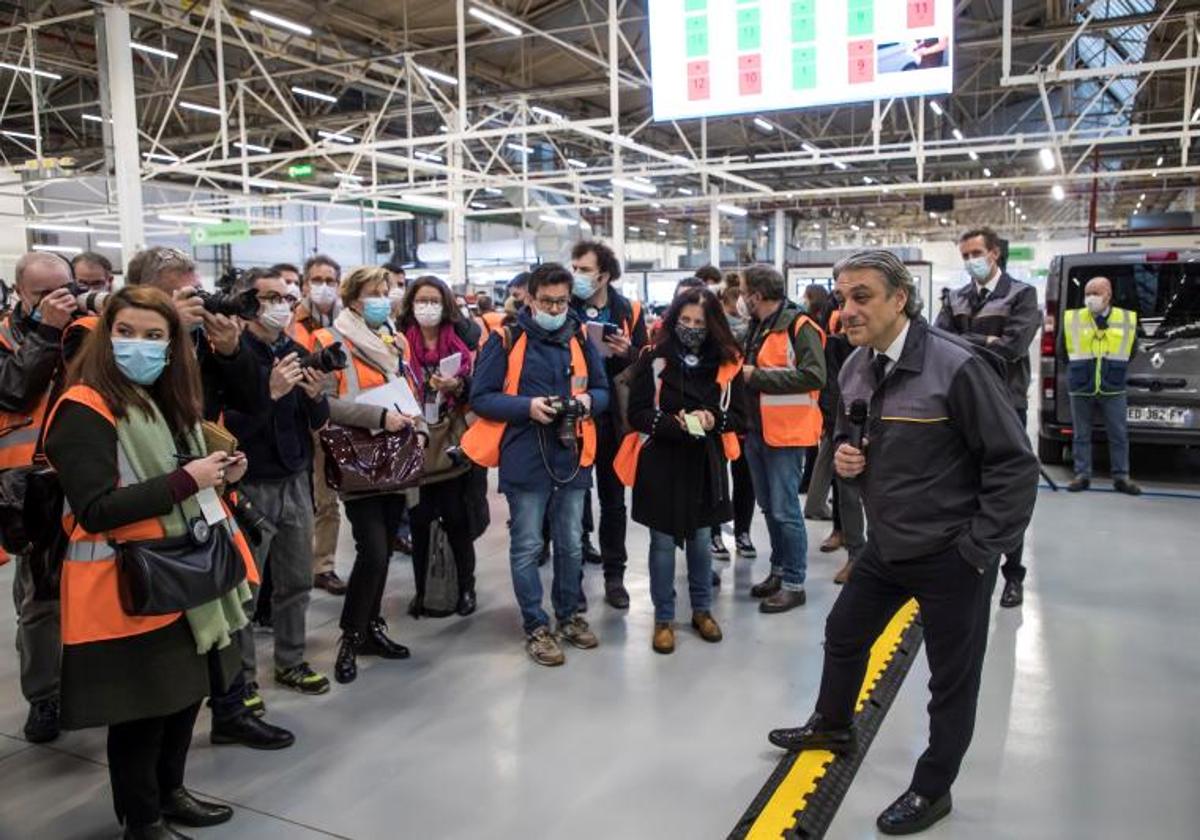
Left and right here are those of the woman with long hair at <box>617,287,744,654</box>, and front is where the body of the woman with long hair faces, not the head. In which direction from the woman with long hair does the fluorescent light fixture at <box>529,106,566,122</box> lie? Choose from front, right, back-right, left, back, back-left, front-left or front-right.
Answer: back

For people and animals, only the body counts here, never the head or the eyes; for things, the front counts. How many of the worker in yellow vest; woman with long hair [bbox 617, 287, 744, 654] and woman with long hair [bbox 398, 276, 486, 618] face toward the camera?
3

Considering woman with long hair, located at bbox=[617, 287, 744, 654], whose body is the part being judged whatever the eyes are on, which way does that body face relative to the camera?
toward the camera

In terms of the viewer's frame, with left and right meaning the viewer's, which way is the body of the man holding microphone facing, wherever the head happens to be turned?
facing the viewer and to the left of the viewer

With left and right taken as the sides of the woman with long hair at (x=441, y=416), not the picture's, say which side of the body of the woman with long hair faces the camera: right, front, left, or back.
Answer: front

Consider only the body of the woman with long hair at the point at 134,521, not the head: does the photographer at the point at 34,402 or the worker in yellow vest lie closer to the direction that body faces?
the worker in yellow vest

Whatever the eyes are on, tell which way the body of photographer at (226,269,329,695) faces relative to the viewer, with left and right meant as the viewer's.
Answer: facing the viewer and to the right of the viewer

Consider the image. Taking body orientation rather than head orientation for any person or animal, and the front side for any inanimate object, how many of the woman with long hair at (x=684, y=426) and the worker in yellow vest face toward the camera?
2

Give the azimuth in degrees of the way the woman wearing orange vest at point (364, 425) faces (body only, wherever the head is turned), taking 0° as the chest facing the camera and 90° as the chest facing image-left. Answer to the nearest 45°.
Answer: approximately 315°

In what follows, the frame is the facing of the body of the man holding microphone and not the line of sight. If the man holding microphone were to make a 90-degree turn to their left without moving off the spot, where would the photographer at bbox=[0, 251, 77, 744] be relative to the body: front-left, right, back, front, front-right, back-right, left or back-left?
back-right

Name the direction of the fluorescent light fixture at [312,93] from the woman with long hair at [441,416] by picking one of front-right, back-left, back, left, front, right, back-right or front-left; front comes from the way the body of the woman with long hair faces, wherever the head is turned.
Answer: back

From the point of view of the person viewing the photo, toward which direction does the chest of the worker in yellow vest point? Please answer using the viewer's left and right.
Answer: facing the viewer

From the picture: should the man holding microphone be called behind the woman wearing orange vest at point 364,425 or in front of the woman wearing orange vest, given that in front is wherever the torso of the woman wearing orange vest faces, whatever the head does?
in front

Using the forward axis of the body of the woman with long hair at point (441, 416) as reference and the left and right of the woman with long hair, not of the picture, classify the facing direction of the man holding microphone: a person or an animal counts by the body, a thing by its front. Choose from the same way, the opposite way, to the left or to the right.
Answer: to the right

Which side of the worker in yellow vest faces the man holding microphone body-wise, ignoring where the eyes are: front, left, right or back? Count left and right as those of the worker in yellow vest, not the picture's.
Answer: front
